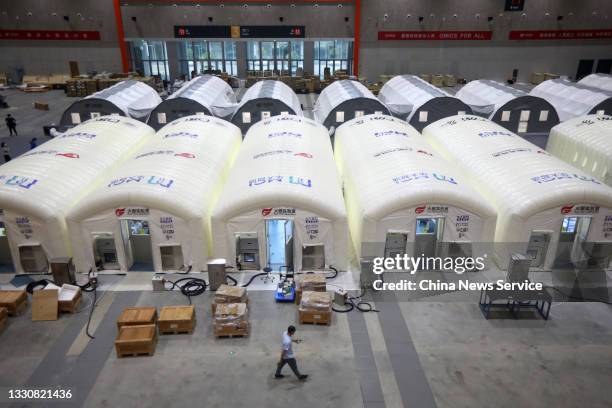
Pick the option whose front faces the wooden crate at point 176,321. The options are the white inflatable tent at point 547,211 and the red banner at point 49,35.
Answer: the red banner

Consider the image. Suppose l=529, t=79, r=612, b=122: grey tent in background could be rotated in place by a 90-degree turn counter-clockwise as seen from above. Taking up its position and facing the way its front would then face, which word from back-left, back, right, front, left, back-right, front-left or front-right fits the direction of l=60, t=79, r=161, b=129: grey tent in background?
back

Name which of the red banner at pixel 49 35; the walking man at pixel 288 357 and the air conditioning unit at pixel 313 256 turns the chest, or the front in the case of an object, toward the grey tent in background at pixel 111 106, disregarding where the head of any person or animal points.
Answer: the red banner

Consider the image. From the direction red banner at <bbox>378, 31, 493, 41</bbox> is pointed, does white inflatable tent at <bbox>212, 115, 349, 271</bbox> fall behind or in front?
in front

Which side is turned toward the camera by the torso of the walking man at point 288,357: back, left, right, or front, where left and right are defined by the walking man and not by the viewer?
right

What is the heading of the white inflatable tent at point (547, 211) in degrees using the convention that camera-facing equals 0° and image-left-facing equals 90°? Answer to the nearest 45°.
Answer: approximately 315°

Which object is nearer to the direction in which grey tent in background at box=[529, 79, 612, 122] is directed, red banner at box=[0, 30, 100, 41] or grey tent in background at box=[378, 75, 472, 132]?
the grey tent in background

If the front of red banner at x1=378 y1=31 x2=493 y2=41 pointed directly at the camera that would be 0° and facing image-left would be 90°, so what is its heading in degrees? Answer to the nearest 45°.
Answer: approximately 0°

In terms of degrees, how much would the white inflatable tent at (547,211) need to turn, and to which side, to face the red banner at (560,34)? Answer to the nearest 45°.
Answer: approximately 135° to its left

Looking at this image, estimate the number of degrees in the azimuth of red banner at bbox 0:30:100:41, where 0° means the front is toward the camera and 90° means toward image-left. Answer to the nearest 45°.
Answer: approximately 0°

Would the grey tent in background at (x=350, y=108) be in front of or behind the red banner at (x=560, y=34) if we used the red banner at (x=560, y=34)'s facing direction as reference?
in front

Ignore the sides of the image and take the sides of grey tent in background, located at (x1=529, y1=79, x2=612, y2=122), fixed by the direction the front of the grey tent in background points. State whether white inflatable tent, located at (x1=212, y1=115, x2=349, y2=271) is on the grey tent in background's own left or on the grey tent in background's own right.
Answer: on the grey tent in background's own right

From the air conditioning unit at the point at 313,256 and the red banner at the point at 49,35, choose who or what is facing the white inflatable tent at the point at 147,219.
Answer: the red banner

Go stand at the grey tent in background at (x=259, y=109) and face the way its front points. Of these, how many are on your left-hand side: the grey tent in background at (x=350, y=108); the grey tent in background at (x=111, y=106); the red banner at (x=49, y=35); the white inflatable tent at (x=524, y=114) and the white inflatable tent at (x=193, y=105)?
2

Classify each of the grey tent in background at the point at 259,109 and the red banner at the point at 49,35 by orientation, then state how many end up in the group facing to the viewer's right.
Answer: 0

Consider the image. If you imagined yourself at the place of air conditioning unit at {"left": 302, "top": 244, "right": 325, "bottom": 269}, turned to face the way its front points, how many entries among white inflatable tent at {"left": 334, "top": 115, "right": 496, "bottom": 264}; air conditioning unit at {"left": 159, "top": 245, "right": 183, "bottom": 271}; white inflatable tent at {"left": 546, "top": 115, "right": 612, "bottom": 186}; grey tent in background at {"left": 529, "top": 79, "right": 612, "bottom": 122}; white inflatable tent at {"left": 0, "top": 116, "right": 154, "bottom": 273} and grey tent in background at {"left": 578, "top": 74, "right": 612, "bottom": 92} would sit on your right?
2

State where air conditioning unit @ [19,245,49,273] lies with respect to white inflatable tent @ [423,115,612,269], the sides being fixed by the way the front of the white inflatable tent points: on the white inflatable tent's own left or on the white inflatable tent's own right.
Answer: on the white inflatable tent's own right

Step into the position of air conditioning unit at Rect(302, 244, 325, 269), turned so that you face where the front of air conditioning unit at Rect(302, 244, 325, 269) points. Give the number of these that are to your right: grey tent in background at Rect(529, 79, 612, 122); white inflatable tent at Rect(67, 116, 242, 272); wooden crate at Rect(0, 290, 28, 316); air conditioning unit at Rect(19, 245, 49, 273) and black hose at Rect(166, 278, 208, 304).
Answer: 4
